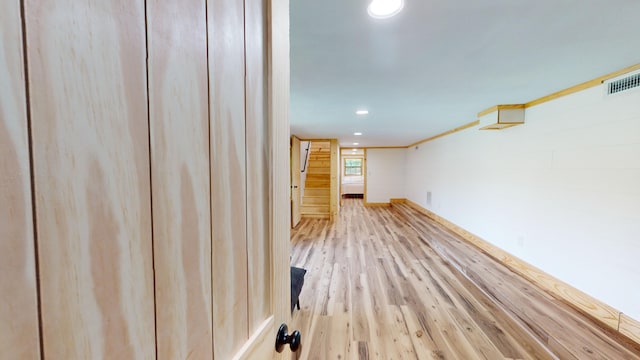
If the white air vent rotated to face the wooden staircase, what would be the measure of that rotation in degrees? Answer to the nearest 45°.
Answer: approximately 45° to its right

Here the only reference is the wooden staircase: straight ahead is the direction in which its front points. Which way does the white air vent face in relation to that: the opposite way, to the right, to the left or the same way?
to the right

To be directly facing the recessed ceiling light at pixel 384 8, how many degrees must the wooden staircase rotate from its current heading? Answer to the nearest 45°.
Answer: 0° — it already faces it

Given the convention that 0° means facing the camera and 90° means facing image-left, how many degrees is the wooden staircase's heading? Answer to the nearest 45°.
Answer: approximately 0°

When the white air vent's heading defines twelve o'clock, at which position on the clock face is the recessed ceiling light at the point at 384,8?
The recessed ceiling light is roughly at 11 o'clock from the white air vent.

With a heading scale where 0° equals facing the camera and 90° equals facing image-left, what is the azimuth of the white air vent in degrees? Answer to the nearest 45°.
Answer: approximately 45°

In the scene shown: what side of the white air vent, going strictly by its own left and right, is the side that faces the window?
right

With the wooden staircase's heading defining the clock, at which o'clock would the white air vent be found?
The white air vent is roughly at 11 o'clock from the wooden staircase.
